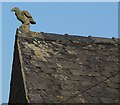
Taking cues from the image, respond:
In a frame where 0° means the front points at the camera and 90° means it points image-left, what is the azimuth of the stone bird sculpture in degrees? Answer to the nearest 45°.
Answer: approximately 90°
